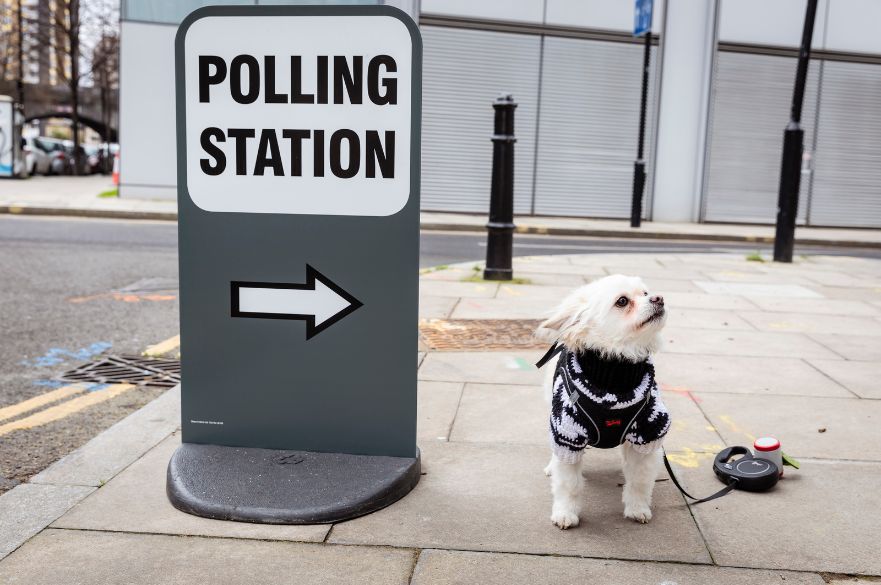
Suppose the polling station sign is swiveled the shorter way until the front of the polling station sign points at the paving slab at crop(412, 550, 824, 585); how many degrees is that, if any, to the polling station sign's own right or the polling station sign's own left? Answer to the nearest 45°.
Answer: approximately 45° to the polling station sign's own left

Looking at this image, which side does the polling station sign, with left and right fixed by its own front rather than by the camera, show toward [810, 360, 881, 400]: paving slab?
left

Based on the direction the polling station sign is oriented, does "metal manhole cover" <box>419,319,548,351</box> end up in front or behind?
behind

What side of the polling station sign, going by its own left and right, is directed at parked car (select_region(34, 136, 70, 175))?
back

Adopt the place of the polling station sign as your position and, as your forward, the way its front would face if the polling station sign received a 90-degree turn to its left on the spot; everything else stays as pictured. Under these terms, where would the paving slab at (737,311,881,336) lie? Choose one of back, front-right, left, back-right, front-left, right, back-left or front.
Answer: front-left

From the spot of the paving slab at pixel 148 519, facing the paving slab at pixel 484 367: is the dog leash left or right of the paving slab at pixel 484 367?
right

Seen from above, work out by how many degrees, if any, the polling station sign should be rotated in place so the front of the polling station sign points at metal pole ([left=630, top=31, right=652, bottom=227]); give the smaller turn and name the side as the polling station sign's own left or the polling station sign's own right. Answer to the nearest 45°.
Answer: approximately 135° to the polling station sign's own left

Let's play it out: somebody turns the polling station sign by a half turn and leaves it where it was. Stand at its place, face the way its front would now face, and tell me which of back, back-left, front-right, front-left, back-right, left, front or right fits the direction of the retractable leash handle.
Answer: right

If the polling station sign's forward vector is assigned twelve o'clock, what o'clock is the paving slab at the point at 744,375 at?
The paving slab is roughly at 8 o'clock from the polling station sign.

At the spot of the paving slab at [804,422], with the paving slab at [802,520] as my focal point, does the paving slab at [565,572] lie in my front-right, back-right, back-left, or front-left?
front-right

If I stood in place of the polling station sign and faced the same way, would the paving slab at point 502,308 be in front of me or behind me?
behind

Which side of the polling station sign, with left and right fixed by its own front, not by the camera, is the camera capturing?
front

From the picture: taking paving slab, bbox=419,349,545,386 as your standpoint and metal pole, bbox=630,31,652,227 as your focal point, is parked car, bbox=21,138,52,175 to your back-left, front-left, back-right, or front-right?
front-left

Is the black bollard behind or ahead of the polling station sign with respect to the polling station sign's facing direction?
behind

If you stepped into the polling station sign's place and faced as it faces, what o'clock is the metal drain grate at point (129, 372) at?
The metal drain grate is roughly at 5 o'clock from the polling station sign.

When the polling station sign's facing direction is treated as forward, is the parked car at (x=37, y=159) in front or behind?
behind

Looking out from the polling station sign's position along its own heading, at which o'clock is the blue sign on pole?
The blue sign on pole is roughly at 7 o'clock from the polling station sign.
